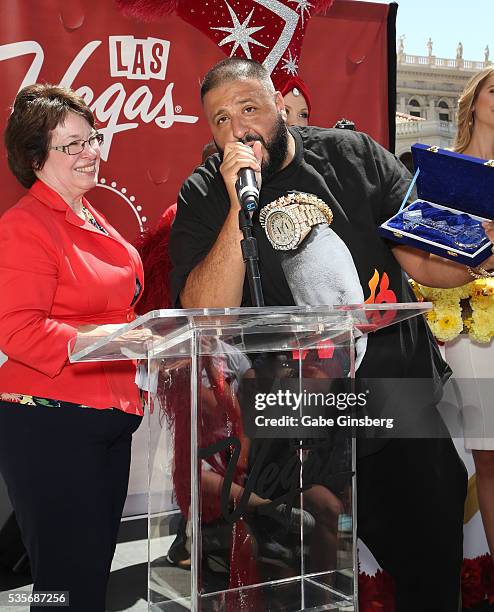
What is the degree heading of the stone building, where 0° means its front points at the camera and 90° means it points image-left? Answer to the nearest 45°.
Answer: approximately 0°

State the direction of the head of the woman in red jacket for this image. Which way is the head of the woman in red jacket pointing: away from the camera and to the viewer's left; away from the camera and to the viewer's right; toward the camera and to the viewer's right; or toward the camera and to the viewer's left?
toward the camera and to the viewer's right

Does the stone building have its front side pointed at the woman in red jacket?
yes

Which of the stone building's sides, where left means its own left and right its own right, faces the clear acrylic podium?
front

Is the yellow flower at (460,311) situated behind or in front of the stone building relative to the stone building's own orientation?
in front
